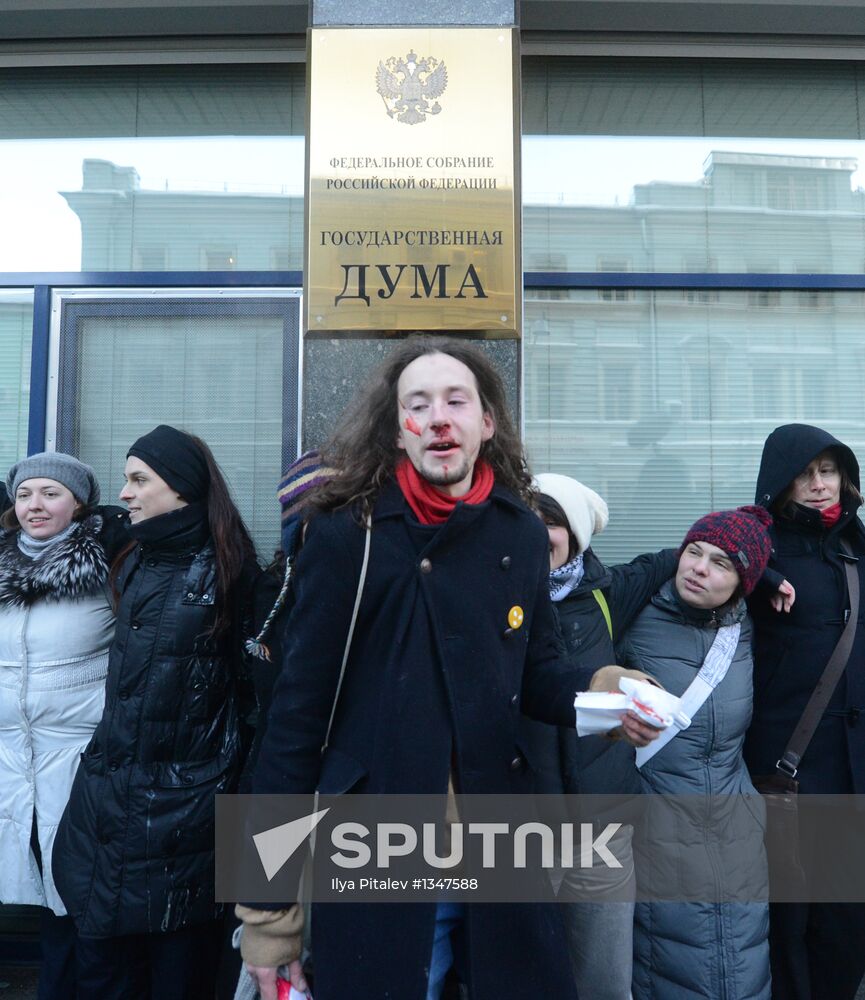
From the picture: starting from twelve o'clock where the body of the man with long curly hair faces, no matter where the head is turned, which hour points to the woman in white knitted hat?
The woman in white knitted hat is roughly at 7 o'clock from the man with long curly hair.

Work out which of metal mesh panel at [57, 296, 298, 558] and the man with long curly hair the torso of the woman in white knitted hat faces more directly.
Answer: the man with long curly hair

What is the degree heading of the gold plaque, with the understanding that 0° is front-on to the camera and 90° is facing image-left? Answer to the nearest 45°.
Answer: approximately 0°

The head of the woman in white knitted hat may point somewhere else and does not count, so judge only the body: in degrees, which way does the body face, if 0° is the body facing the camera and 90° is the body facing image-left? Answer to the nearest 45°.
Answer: approximately 45°

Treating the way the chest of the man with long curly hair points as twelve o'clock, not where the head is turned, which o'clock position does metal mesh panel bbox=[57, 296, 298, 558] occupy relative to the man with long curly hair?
The metal mesh panel is roughly at 5 o'clock from the man with long curly hair.

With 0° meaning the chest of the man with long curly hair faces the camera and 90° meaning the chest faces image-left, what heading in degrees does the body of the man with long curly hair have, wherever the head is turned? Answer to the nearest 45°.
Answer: approximately 0°
